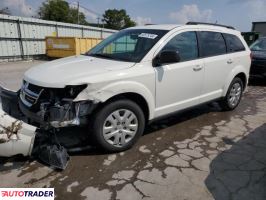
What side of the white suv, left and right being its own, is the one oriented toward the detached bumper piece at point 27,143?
front

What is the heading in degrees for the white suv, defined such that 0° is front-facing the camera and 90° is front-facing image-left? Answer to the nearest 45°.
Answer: approximately 45°
